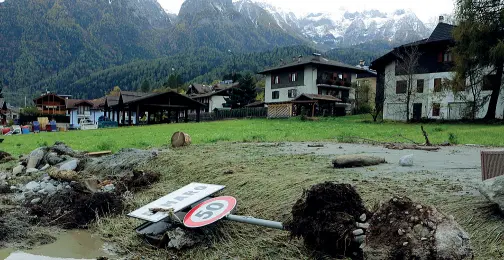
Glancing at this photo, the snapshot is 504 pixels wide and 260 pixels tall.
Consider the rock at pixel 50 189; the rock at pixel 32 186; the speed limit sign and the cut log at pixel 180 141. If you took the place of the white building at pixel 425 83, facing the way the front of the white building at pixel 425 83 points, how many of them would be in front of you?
4

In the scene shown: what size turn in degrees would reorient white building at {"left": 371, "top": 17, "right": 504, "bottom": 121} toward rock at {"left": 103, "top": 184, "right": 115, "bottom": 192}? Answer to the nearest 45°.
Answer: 0° — it already faces it

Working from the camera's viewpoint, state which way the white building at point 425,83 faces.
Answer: facing the viewer

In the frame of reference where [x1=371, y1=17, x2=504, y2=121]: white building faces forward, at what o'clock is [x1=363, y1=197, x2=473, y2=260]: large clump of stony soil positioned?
The large clump of stony soil is roughly at 12 o'clock from the white building.

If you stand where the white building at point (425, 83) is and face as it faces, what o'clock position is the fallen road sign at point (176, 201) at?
The fallen road sign is roughly at 12 o'clock from the white building.

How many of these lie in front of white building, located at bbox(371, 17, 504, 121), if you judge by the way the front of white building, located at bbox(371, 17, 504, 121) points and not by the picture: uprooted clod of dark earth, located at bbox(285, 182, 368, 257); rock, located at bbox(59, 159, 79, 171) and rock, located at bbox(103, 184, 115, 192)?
3

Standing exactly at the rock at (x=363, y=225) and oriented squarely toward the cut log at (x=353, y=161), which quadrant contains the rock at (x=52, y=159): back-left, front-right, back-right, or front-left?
front-left

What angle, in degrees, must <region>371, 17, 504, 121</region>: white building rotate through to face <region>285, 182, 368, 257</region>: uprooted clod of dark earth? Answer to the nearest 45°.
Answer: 0° — it already faces it

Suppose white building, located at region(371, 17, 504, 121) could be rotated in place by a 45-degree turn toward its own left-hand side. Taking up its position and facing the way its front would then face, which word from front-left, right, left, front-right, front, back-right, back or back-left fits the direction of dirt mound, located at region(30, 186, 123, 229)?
front-right

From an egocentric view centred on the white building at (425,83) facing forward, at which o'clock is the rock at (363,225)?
The rock is roughly at 12 o'clock from the white building.

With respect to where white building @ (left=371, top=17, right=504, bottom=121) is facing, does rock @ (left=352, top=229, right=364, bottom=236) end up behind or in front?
in front

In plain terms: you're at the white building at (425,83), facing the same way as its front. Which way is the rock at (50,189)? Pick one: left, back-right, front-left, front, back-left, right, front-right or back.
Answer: front

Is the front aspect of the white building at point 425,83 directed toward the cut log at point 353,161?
yes

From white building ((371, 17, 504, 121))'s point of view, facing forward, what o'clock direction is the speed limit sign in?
The speed limit sign is roughly at 12 o'clock from the white building.

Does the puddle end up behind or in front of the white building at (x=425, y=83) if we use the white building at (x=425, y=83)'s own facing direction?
in front

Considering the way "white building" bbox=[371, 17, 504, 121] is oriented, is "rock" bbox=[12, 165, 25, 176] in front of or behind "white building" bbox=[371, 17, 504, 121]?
in front
